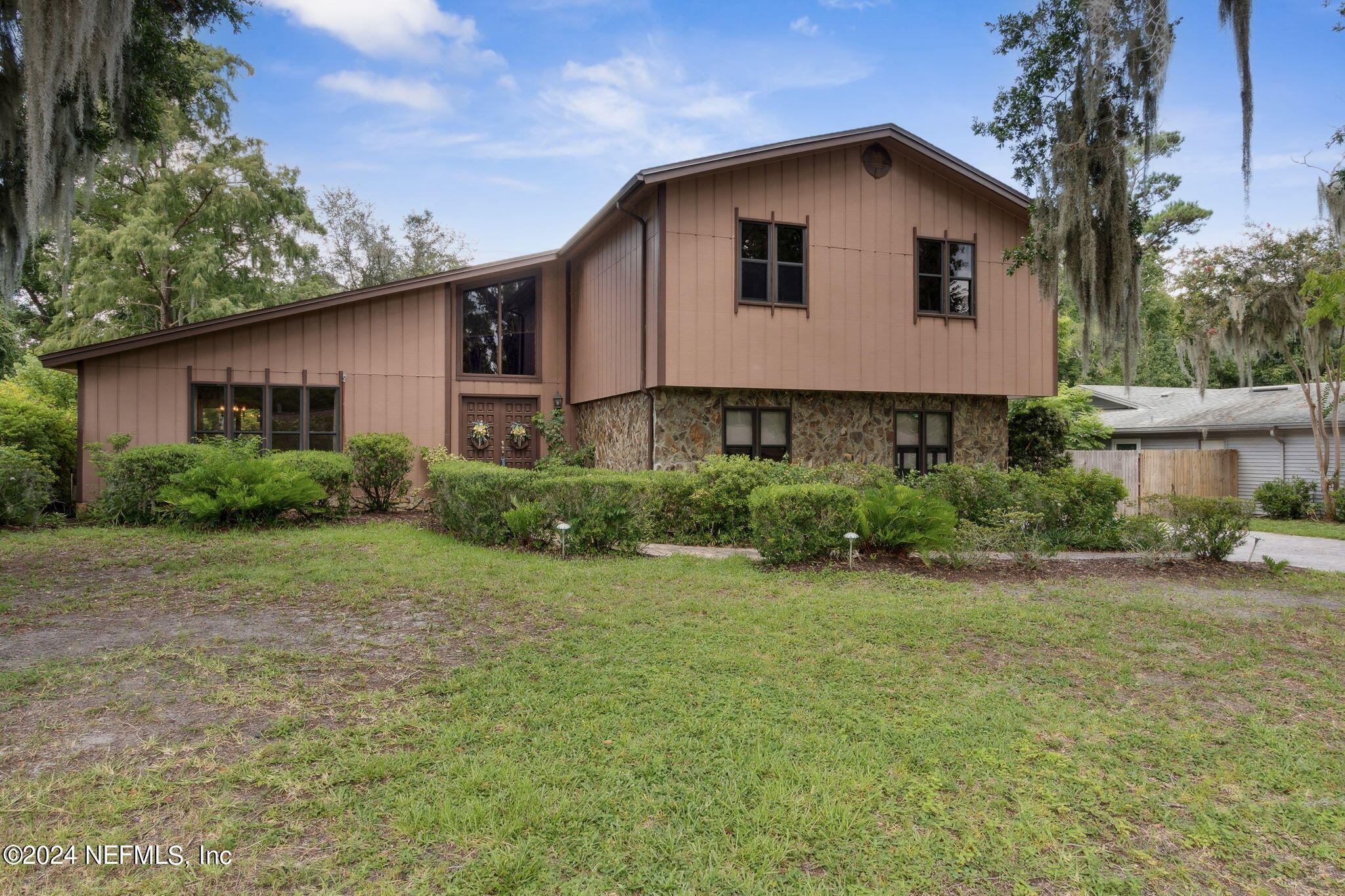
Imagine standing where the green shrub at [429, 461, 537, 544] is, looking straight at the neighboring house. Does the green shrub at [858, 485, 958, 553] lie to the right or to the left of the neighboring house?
right

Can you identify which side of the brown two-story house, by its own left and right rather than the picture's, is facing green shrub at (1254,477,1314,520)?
left

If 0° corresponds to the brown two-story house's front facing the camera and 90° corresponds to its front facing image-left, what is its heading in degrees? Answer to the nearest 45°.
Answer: approximately 0°

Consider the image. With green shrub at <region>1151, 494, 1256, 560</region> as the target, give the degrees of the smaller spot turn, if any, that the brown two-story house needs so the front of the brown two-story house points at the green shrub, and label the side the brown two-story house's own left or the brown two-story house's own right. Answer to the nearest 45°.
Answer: approximately 45° to the brown two-story house's own left

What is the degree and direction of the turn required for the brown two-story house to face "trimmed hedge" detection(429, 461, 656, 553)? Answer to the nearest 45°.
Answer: approximately 45° to its right

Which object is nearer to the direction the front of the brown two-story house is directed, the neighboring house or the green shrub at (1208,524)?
the green shrub

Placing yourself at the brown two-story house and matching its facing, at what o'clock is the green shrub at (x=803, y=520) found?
The green shrub is roughly at 12 o'clock from the brown two-story house.

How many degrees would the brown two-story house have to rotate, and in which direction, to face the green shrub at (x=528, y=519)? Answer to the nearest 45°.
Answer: approximately 45° to its right
